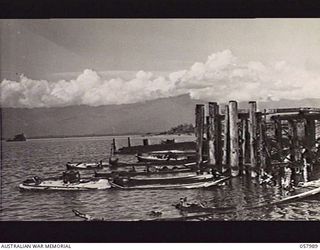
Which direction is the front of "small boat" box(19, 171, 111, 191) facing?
to the viewer's left

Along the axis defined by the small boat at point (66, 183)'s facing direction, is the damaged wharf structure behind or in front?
behind
